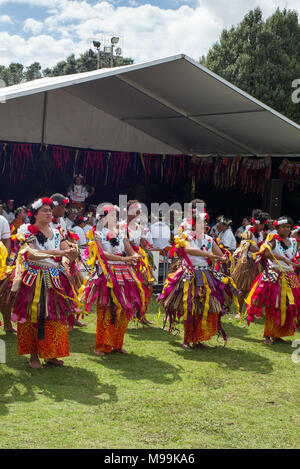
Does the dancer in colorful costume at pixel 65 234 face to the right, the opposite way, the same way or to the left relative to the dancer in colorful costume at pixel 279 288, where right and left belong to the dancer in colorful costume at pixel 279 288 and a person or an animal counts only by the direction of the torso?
the same way

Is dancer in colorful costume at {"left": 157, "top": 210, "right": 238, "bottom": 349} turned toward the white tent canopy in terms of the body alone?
no

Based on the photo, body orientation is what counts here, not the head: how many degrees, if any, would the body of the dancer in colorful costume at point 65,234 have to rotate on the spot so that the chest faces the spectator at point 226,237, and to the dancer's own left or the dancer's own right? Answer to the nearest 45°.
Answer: approximately 90° to the dancer's own left

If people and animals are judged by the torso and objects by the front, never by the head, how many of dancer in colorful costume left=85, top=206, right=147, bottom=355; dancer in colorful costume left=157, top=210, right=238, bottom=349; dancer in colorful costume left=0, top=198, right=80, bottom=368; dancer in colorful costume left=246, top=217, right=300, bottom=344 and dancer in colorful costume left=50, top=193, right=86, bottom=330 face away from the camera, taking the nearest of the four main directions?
0

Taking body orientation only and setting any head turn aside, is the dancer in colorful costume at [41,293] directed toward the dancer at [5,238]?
no

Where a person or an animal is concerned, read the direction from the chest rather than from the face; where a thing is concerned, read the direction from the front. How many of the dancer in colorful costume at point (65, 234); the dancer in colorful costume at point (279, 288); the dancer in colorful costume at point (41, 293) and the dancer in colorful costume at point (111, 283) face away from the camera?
0

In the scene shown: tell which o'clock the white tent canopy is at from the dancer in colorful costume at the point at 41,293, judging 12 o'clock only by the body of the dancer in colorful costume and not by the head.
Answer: The white tent canopy is roughly at 8 o'clock from the dancer in colorful costume.

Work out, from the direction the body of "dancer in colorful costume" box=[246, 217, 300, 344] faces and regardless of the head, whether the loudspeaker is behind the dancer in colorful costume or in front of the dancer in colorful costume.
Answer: behind

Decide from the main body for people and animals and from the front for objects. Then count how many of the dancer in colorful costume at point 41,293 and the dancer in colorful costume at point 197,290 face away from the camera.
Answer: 0
